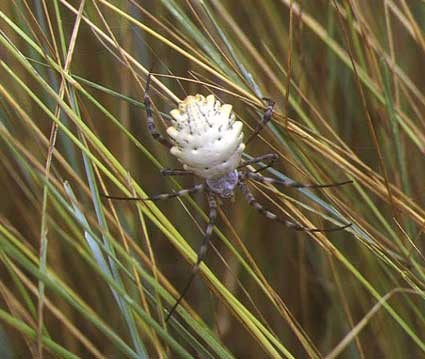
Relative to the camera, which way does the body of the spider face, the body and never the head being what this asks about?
toward the camera
